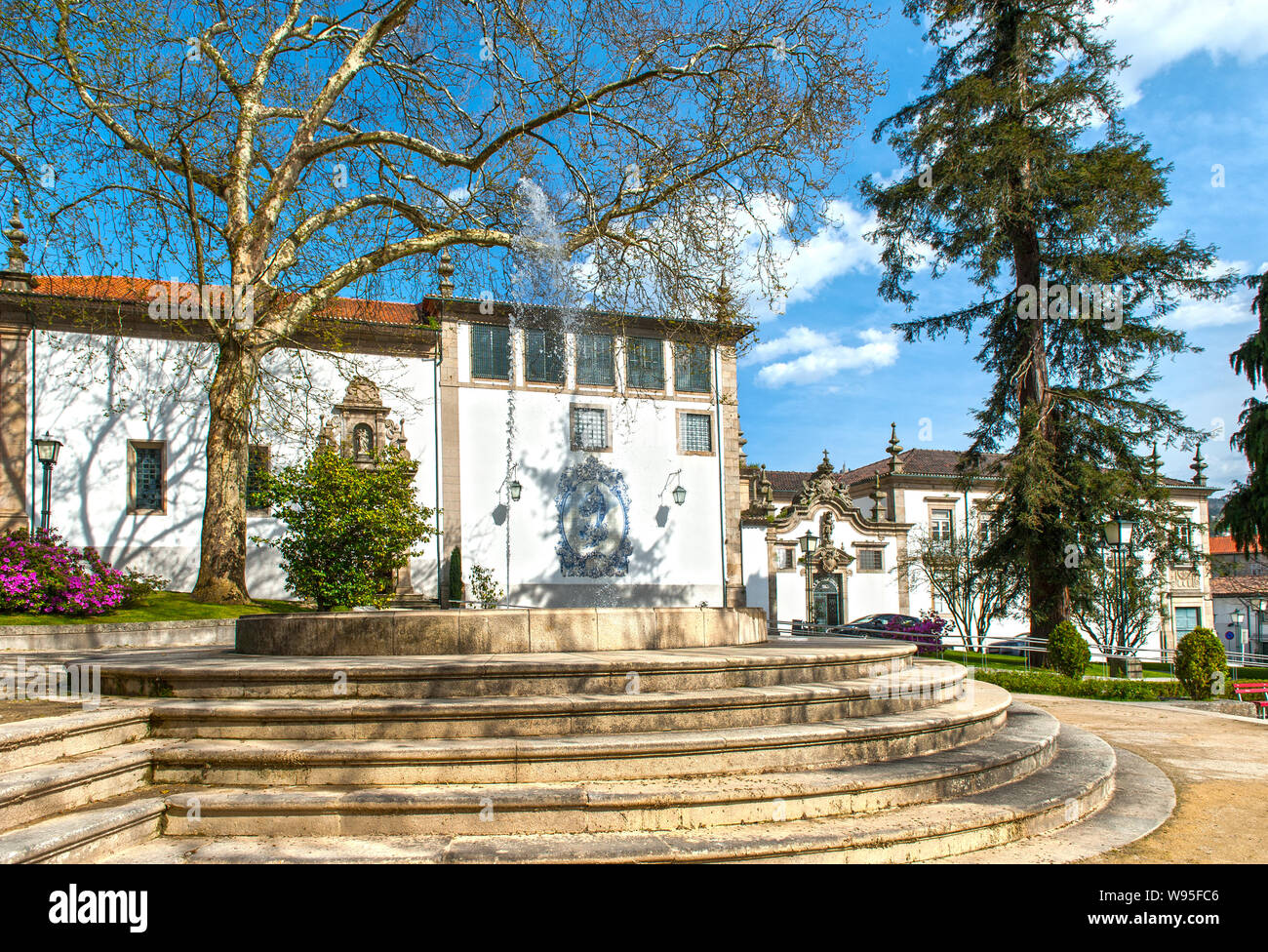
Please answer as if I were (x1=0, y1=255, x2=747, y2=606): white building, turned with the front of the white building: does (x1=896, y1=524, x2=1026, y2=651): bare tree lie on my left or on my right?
on my left

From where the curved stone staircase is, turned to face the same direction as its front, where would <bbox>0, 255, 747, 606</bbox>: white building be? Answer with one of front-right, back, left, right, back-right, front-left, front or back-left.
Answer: back

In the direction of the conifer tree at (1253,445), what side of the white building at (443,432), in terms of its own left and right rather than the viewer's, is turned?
left

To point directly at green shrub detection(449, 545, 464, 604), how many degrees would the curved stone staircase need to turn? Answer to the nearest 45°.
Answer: approximately 180°

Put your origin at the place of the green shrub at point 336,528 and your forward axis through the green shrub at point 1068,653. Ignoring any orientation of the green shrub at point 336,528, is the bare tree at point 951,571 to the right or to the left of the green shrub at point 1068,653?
left

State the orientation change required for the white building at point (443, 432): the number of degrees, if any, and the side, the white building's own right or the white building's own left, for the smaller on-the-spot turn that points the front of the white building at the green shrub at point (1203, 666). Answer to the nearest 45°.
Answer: approximately 45° to the white building's own left

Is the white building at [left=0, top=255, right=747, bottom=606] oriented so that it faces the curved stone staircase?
yes
